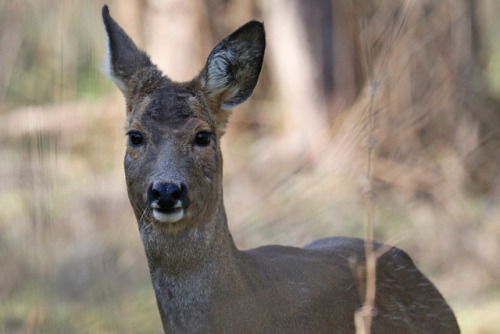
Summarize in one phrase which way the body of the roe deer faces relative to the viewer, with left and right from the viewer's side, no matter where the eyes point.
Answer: facing the viewer and to the left of the viewer
